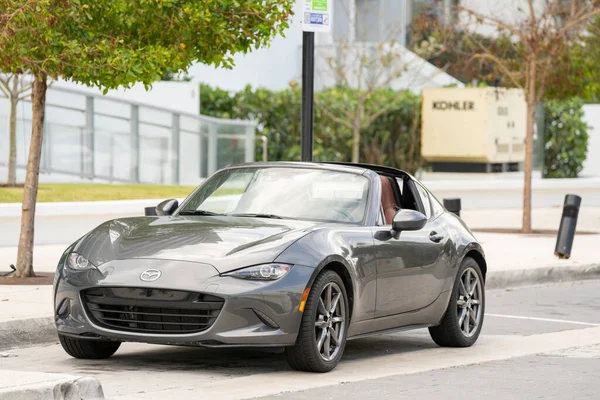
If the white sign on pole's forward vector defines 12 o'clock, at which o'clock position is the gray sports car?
The gray sports car is roughly at 12 o'clock from the white sign on pole.

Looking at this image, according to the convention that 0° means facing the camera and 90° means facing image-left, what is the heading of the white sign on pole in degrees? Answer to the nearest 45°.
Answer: approximately 0°

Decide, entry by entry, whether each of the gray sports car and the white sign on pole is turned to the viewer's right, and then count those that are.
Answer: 0

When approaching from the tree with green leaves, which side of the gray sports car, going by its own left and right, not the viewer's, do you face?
right

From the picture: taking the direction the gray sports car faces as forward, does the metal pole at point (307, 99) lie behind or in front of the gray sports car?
behind

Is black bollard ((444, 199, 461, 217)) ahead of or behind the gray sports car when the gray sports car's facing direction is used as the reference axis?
behind

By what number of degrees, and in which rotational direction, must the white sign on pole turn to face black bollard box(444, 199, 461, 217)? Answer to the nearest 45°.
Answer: approximately 135° to its left

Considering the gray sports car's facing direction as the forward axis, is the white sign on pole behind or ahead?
behind

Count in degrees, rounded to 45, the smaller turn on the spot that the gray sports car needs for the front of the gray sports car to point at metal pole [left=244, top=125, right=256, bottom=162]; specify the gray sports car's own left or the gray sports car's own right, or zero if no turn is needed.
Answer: approximately 135° to the gray sports car's own right

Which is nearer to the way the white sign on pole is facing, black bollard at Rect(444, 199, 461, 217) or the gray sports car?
the gray sports car
